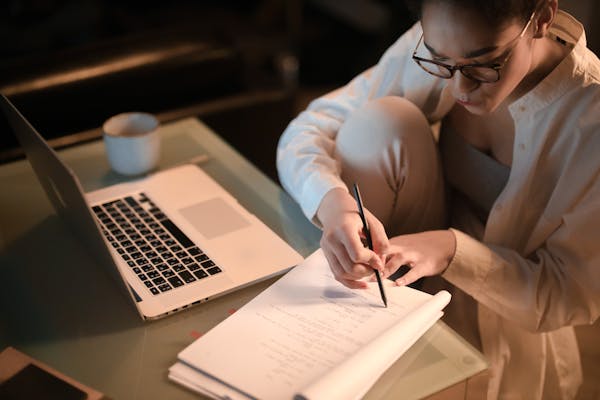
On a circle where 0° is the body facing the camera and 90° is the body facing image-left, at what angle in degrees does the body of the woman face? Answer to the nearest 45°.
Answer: approximately 45°
